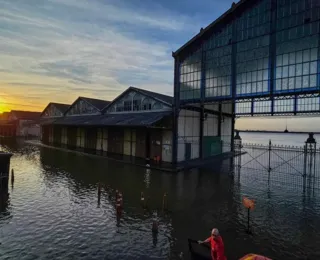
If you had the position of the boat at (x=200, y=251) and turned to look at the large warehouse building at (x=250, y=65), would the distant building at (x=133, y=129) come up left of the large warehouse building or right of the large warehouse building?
left

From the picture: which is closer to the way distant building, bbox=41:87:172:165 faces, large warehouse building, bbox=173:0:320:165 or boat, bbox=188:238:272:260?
the boat

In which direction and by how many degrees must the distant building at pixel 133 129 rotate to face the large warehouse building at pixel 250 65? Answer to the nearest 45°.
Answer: approximately 90° to its left

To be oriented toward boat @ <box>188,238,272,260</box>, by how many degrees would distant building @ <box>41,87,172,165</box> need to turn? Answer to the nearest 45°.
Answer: approximately 45° to its left

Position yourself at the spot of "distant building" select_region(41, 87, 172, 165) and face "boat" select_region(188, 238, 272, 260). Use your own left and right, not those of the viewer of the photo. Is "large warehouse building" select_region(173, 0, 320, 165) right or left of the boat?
left

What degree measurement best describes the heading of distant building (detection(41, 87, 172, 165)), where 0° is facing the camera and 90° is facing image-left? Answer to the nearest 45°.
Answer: approximately 45°

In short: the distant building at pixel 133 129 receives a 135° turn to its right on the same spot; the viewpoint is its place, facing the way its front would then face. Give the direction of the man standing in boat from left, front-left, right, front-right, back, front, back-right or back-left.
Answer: back
